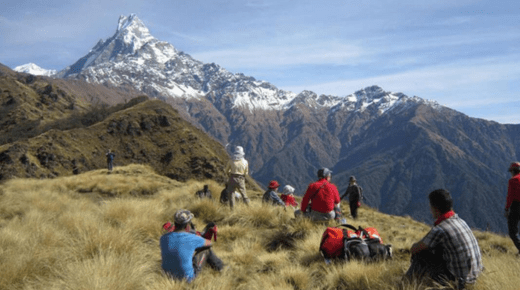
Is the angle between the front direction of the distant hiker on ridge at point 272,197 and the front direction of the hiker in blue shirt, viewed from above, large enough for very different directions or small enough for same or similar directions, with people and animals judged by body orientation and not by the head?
same or similar directions

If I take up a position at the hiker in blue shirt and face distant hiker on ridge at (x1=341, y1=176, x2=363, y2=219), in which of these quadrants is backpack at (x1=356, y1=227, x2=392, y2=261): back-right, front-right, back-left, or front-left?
front-right

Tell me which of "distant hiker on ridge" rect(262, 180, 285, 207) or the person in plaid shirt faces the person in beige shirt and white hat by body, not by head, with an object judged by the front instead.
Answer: the person in plaid shirt

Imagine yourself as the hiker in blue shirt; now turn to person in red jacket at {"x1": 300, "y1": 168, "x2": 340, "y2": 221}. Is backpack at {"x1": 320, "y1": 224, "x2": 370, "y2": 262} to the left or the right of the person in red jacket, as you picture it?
right

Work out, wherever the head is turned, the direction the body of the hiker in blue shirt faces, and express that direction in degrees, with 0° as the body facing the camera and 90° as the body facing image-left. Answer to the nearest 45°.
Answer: approximately 225°

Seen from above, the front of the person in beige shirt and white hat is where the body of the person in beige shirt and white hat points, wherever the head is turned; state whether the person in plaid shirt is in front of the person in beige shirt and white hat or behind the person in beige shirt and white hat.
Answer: behind

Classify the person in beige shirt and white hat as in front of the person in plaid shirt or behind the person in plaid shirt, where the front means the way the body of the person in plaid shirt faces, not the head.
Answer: in front

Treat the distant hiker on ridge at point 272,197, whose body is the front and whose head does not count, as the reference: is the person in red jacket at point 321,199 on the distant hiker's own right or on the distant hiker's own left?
on the distant hiker's own right

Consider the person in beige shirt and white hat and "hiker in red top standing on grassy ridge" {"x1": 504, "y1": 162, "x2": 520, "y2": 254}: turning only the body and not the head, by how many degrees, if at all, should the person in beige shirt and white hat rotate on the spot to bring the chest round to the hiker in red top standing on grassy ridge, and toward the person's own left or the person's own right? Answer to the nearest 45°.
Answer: approximately 135° to the person's own right

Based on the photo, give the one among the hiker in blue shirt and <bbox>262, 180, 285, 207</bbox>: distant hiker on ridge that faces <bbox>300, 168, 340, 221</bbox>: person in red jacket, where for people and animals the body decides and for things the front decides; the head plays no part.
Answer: the hiker in blue shirt

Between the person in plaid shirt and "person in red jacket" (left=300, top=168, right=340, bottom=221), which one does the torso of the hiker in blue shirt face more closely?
the person in red jacket

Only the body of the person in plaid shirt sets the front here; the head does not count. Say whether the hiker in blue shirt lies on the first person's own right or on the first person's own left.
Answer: on the first person's own left

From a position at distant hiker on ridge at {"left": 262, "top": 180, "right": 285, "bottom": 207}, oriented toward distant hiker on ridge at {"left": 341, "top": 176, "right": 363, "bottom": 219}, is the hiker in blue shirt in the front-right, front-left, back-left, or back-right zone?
back-right

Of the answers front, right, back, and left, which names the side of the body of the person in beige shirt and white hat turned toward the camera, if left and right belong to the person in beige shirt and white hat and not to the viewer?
back

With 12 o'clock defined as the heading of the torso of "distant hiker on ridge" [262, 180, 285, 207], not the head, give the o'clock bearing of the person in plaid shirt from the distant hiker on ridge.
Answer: The person in plaid shirt is roughly at 4 o'clock from the distant hiker on ridge.

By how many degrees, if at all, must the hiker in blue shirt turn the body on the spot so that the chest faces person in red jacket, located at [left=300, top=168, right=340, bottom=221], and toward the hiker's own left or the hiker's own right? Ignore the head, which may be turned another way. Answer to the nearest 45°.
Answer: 0° — they already face them

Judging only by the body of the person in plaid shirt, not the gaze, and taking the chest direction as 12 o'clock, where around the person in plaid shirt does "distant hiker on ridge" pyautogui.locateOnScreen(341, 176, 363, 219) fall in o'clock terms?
The distant hiker on ridge is roughly at 1 o'clock from the person in plaid shirt.

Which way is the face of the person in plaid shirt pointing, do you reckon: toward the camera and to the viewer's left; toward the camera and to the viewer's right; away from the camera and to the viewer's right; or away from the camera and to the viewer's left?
away from the camera and to the viewer's left
